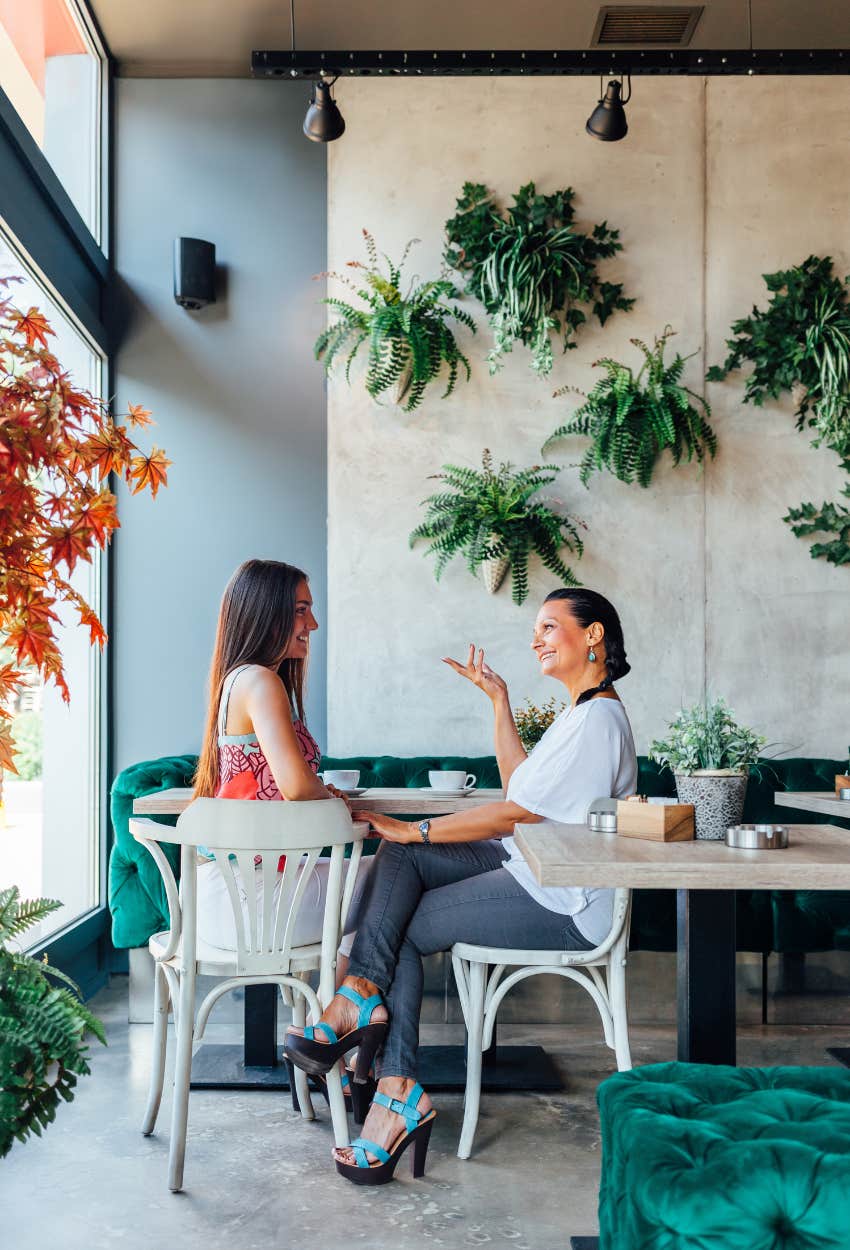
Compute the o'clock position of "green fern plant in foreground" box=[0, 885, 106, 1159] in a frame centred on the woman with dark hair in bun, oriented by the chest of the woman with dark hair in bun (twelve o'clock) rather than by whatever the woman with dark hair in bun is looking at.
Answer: The green fern plant in foreground is roughly at 10 o'clock from the woman with dark hair in bun.

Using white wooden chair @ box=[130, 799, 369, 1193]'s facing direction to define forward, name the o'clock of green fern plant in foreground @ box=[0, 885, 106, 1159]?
The green fern plant in foreground is roughly at 8 o'clock from the white wooden chair.

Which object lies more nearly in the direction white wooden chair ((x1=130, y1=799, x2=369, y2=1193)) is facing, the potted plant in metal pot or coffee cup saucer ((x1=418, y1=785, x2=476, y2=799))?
the coffee cup saucer

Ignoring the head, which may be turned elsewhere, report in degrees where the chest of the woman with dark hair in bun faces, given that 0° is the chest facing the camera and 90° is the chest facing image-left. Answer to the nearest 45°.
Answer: approximately 90°

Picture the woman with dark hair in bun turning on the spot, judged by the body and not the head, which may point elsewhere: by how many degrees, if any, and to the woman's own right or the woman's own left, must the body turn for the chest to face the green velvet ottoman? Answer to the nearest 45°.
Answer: approximately 90° to the woman's own left

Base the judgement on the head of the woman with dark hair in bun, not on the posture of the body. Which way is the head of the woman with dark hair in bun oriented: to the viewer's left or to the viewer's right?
to the viewer's left

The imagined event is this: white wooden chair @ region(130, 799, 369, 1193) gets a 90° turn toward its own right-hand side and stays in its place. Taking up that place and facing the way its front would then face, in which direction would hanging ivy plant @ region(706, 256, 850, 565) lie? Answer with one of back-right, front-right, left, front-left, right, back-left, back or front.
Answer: front

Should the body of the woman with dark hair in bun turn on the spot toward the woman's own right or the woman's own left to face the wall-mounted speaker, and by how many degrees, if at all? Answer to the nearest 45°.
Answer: approximately 45° to the woman's own right

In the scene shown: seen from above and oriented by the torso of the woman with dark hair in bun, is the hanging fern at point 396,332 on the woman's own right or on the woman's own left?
on the woman's own right

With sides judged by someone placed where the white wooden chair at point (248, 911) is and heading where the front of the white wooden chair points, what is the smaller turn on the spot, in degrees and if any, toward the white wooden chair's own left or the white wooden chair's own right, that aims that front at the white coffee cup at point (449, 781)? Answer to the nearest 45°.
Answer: approximately 90° to the white wooden chair's own right

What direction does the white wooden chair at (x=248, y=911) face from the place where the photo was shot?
facing away from the viewer and to the left of the viewer

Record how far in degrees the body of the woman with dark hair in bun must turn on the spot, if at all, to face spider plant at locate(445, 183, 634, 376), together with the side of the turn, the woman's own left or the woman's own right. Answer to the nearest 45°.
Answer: approximately 90° to the woman's own right

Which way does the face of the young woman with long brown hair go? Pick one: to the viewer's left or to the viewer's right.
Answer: to the viewer's right

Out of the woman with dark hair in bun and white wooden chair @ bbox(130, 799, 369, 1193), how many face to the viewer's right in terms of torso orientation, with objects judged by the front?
0
